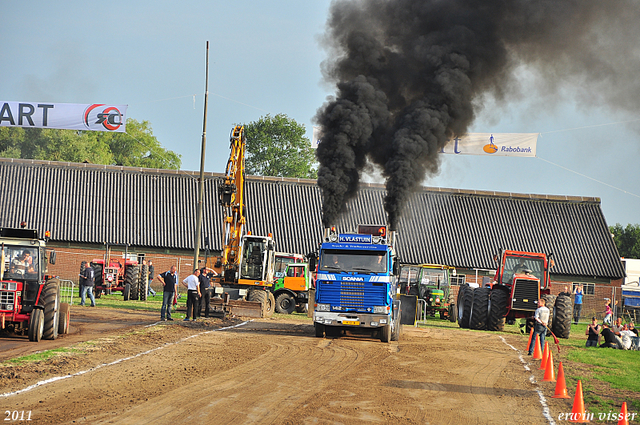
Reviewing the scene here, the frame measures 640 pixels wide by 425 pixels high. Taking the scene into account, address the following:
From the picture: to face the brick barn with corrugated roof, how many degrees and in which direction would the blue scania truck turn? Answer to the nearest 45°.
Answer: approximately 180°

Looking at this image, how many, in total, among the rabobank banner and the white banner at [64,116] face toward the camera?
2

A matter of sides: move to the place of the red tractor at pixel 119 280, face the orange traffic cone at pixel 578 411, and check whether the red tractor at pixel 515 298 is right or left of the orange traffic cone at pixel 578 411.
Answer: left

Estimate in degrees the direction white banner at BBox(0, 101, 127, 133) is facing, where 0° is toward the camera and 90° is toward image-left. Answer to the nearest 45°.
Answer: approximately 0°

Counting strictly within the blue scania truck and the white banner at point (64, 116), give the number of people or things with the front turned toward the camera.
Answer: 2

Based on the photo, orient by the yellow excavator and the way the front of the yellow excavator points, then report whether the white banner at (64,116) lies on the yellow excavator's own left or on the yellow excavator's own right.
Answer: on the yellow excavator's own right

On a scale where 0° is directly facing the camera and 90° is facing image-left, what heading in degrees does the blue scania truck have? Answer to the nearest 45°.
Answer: approximately 0°

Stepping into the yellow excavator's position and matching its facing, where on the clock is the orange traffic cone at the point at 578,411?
The orange traffic cone is roughly at 10 o'clock from the yellow excavator.

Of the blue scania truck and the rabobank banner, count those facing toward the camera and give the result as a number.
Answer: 2

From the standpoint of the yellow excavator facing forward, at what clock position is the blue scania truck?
The blue scania truck is roughly at 10 o'clock from the yellow excavator.

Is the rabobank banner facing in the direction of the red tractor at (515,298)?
yes
